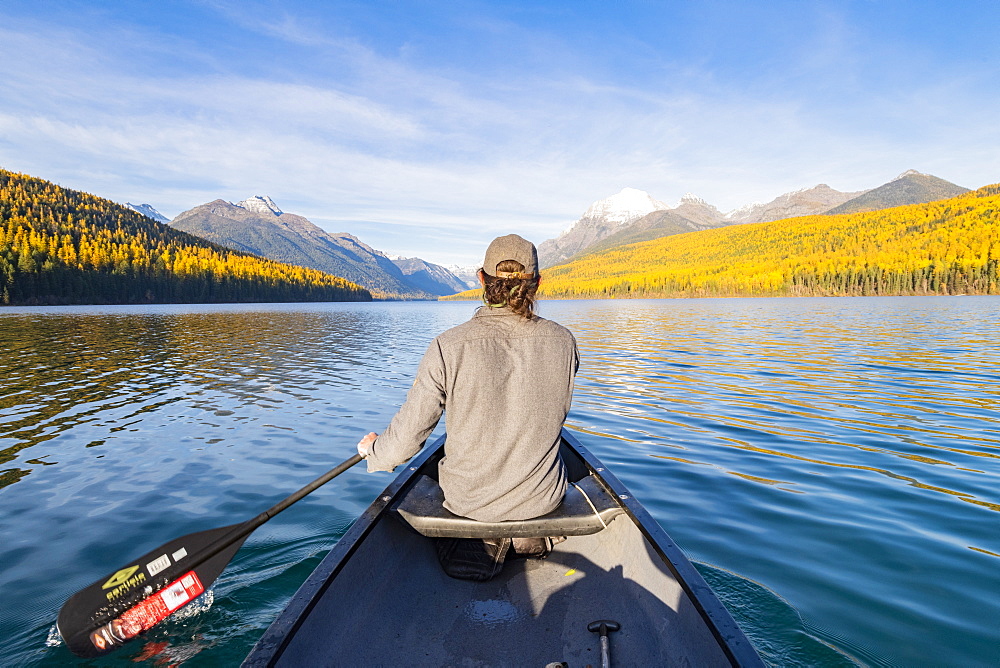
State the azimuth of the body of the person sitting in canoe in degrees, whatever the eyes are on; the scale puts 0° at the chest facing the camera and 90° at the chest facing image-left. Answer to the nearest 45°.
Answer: approximately 180°

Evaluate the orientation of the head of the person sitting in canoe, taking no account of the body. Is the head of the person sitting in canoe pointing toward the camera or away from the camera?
away from the camera

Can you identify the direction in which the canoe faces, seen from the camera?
facing away from the viewer
